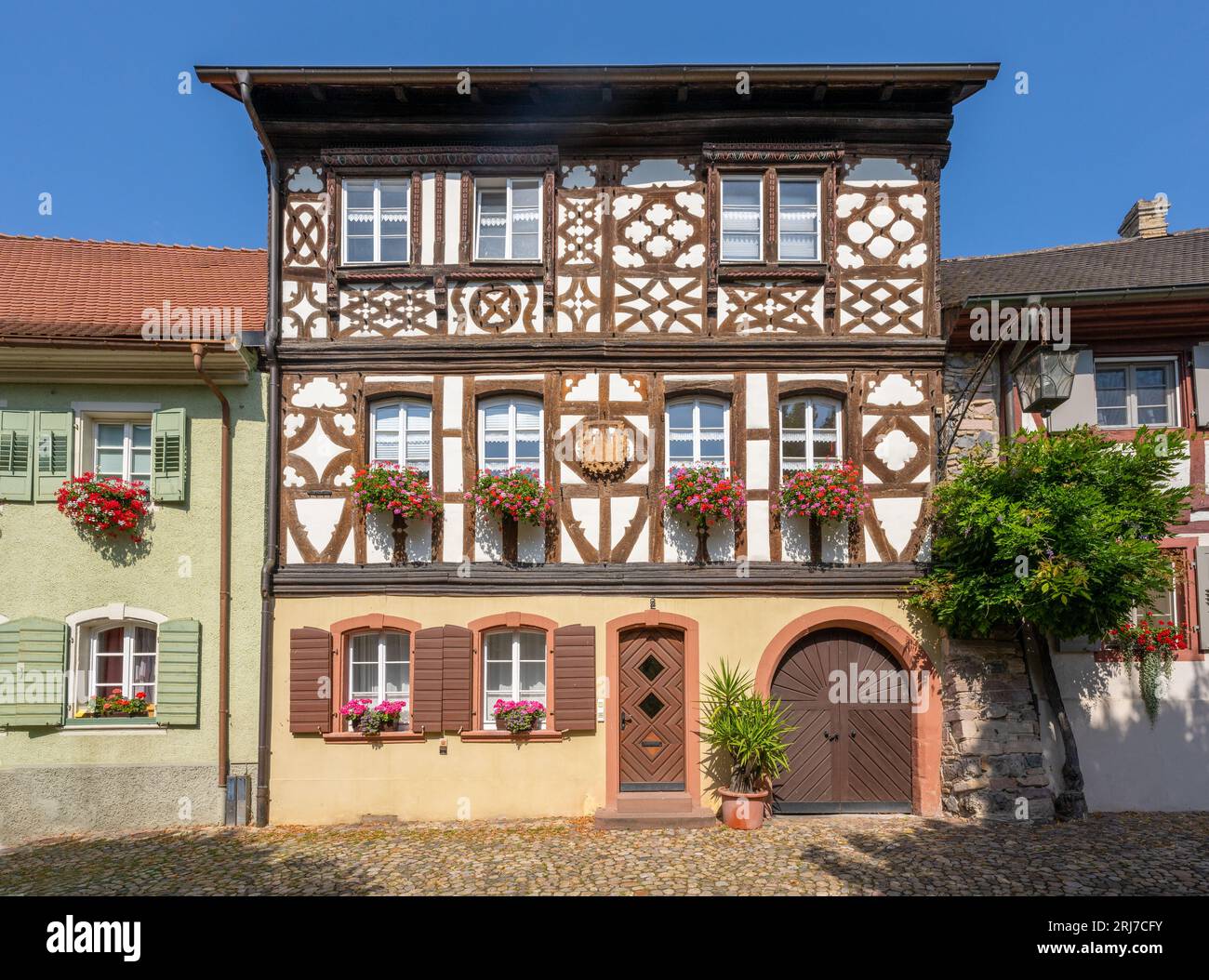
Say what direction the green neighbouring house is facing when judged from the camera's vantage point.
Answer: facing the viewer

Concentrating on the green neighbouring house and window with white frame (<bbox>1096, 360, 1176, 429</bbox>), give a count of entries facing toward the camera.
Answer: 2

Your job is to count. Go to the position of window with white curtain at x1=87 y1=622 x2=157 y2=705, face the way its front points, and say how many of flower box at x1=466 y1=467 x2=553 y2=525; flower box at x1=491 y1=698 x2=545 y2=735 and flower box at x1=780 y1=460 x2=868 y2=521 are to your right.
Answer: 0

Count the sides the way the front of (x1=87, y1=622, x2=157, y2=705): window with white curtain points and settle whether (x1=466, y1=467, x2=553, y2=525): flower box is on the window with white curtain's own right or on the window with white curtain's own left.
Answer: on the window with white curtain's own left

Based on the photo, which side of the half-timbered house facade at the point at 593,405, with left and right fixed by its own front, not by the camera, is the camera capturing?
front

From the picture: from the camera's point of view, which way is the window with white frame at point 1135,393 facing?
toward the camera

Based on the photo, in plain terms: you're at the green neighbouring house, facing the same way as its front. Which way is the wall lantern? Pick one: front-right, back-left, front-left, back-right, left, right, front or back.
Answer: front-left

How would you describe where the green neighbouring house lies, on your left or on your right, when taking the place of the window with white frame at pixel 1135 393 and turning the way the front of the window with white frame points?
on your right

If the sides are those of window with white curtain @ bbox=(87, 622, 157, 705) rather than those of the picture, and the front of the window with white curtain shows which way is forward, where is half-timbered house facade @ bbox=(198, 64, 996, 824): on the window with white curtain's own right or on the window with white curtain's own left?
on the window with white curtain's own left

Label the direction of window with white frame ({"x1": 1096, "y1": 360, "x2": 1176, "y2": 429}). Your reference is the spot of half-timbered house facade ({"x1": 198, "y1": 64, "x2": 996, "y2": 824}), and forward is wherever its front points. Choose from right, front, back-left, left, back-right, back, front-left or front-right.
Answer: left

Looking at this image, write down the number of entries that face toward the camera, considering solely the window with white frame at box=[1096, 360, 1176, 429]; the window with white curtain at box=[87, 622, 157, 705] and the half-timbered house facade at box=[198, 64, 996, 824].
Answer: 3
